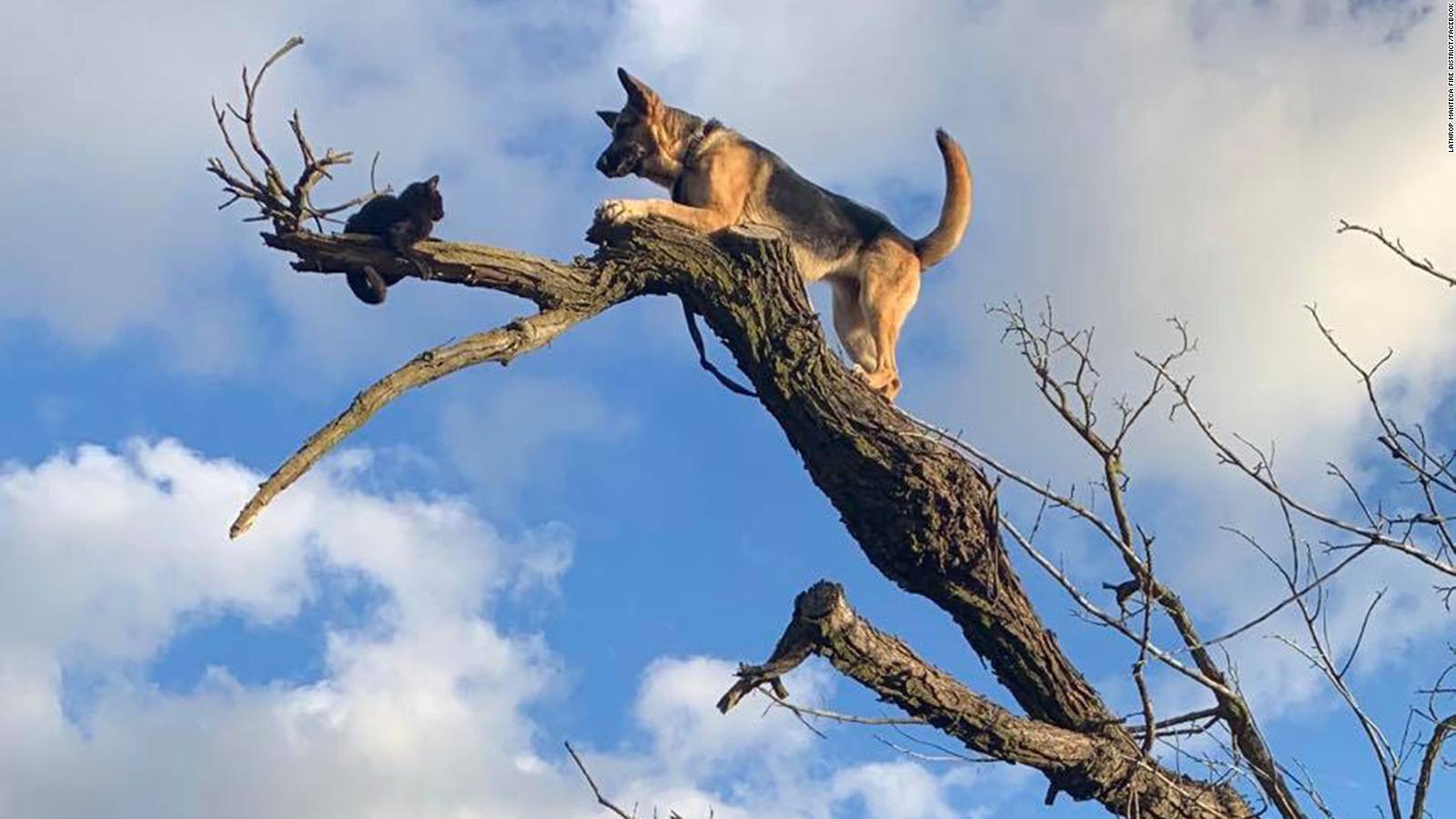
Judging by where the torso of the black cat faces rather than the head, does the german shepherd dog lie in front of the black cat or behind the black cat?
in front

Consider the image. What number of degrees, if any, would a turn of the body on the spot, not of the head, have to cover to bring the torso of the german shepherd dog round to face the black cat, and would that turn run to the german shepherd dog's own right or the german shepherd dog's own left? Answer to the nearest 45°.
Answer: approximately 45° to the german shepherd dog's own left

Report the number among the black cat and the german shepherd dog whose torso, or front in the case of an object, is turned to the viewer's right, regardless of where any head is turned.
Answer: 1

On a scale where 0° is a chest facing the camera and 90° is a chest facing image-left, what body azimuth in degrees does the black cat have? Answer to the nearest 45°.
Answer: approximately 270°

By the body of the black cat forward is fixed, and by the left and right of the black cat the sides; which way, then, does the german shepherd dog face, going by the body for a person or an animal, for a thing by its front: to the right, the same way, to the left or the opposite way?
the opposite way

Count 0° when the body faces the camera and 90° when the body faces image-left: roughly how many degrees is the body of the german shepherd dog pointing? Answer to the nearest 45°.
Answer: approximately 90°
